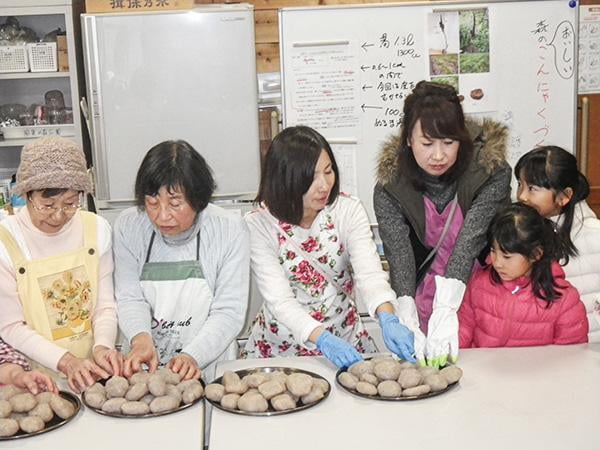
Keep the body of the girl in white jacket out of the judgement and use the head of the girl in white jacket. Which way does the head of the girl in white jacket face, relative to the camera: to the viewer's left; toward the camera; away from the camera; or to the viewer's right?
to the viewer's left

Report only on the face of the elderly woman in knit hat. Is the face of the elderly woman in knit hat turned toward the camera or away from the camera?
toward the camera

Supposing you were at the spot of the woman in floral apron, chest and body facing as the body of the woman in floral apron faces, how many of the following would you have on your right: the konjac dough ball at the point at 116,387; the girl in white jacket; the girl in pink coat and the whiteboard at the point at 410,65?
1

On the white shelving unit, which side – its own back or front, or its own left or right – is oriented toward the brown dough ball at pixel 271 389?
front

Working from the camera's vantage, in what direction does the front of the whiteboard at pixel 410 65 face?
facing the viewer

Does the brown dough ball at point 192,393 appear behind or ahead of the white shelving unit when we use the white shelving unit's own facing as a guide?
ahead

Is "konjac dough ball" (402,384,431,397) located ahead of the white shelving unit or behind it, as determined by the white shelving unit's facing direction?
ahead

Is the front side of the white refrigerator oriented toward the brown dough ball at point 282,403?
yes

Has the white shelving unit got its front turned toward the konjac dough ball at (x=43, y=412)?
yes

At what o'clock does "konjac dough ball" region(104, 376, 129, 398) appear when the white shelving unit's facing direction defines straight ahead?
The konjac dough ball is roughly at 12 o'clock from the white shelving unit.

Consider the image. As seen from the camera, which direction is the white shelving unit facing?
toward the camera

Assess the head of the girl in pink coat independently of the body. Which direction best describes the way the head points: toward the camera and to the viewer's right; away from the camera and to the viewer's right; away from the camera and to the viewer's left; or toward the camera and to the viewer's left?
toward the camera and to the viewer's left

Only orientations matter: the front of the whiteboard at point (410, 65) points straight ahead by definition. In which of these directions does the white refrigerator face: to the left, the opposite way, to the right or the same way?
the same way

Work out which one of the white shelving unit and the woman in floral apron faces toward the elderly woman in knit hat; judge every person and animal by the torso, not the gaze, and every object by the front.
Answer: the white shelving unit

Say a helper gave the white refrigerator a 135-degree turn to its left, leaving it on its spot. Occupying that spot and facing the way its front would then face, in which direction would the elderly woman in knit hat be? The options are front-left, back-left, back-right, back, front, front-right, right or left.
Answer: back-right
